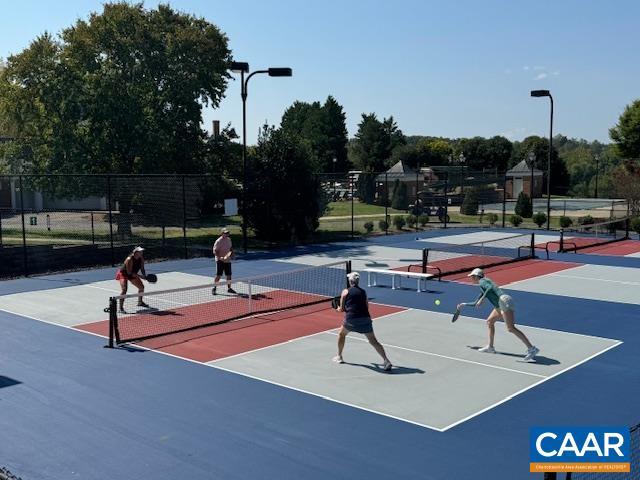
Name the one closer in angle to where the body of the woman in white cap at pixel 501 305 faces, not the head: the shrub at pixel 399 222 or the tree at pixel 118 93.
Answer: the tree

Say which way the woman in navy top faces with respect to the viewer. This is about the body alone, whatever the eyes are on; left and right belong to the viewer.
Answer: facing away from the viewer and to the left of the viewer

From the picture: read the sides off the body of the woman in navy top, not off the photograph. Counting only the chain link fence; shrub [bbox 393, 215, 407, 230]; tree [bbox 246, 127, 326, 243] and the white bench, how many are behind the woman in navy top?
0

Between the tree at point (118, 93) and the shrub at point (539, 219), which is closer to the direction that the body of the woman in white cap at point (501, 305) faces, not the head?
the tree

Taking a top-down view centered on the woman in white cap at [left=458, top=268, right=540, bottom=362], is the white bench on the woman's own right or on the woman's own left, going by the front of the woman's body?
on the woman's own right

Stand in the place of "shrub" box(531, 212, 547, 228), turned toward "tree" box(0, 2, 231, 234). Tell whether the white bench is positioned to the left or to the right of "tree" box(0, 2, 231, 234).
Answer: left

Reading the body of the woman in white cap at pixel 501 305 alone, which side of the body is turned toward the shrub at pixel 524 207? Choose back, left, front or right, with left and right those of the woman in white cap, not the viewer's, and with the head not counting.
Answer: right

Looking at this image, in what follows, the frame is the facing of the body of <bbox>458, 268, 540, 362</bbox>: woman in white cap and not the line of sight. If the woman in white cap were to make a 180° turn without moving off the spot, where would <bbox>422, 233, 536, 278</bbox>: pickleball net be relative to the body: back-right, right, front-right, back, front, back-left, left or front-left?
left

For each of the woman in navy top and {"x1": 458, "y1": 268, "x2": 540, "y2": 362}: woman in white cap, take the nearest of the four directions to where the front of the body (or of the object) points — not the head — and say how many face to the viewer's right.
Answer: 0

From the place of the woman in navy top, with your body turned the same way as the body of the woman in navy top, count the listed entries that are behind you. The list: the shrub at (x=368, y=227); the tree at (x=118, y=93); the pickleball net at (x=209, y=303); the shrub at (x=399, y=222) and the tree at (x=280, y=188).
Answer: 0

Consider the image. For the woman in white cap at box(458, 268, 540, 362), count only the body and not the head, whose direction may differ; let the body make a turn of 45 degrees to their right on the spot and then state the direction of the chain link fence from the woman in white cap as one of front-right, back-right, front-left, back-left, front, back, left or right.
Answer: front

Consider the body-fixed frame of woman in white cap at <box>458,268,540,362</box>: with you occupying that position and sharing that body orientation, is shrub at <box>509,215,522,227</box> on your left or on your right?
on your right

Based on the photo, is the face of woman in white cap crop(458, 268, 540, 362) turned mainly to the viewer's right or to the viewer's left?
to the viewer's left

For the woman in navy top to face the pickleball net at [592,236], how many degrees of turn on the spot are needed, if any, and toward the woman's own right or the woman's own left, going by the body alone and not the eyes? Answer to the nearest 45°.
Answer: approximately 90° to the woman's own right

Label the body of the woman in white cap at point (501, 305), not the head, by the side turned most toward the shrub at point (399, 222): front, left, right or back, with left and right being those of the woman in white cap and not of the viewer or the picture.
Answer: right

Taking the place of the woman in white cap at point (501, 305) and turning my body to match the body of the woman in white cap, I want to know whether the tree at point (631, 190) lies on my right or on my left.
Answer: on my right

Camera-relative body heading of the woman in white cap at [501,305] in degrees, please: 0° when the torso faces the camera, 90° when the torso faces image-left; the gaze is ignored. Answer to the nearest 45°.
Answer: approximately 90°

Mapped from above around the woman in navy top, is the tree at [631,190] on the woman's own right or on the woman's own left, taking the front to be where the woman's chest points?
on the woman's own right
